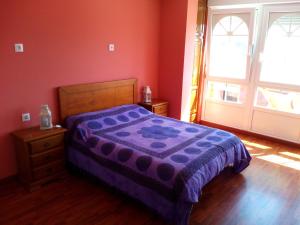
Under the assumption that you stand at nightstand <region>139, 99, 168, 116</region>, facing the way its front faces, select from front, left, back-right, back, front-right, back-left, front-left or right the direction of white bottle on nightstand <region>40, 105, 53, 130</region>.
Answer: right

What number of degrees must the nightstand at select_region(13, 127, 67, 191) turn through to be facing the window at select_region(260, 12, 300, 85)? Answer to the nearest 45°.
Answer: approximately 45° to its left

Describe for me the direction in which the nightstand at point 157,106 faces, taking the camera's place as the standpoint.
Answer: facing the viewer and to the right of the viewer

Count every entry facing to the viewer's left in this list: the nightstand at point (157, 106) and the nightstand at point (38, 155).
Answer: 0

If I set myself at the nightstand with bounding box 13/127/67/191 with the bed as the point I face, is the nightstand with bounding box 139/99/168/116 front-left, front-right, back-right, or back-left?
front-left

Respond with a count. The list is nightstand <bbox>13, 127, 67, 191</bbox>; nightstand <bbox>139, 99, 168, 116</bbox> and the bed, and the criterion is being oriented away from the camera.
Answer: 0

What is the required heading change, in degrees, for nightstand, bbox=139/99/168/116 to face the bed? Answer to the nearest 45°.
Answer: approximately 45° to its right

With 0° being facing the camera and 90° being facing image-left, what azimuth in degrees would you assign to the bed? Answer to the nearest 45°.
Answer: approximately 315°

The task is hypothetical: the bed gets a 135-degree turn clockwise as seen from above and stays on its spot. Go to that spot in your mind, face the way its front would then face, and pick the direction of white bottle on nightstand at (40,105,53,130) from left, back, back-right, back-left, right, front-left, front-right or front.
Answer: front

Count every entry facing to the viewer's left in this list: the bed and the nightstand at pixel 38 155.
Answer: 0

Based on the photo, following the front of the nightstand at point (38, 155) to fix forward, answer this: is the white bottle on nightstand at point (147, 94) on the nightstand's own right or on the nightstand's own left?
on the nightstand's own left

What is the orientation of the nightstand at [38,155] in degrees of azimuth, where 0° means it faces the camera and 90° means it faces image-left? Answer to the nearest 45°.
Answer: approximately 315°

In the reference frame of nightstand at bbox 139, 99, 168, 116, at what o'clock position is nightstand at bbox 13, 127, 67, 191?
nightstand at bbox 13, 127, 67, 191 is roughly at 3 o'clock from nightstand at bbox 139, 99, 168, 116.

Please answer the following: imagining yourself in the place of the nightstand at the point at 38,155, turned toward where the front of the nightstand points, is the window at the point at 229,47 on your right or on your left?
on your left

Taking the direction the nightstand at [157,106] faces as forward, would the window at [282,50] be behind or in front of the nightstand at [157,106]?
in front

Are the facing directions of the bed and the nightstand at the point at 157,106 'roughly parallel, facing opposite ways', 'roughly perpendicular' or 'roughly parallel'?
roughly parallel

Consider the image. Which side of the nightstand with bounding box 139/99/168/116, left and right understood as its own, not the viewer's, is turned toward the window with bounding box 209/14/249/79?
left
